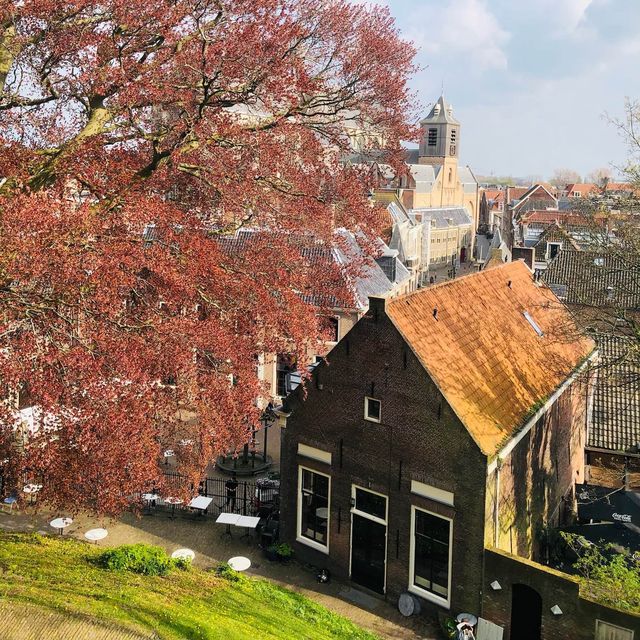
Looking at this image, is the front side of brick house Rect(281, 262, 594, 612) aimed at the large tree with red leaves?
yes

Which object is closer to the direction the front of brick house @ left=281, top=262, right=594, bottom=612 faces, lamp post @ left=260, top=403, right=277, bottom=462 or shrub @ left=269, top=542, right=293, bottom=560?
the shrub

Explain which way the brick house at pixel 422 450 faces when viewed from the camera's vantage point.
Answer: facing the viewer and to the left of the viewer

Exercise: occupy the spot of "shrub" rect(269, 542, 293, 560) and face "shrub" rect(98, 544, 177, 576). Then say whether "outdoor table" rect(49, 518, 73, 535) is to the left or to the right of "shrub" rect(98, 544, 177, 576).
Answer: right

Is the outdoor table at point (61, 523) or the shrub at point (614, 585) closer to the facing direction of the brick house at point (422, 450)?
the outdoor table

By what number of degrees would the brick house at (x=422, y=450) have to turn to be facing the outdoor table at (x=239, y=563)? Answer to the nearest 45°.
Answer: approximately 45° to its right

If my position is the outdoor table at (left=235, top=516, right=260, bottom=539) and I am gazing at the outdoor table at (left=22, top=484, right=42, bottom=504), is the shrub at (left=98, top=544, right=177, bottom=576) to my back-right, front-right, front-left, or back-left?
front-left

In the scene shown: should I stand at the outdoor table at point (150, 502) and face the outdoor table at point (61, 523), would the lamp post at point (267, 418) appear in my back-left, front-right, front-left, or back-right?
back-right

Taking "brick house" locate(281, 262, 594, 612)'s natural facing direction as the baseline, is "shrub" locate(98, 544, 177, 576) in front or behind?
in front

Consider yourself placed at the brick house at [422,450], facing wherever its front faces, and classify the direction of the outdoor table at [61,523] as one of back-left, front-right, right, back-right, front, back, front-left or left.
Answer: front-right

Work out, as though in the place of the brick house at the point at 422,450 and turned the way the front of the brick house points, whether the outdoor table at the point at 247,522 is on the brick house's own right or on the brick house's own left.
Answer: on the brick house's own right

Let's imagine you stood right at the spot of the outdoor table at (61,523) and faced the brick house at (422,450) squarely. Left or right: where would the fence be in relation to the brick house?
left

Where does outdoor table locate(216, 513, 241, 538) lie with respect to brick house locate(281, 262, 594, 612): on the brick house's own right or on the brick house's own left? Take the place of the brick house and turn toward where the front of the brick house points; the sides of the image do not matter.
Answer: on the brick house's own right
